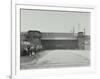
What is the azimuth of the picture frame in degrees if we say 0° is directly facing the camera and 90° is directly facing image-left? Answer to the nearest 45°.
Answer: approximately 315°
